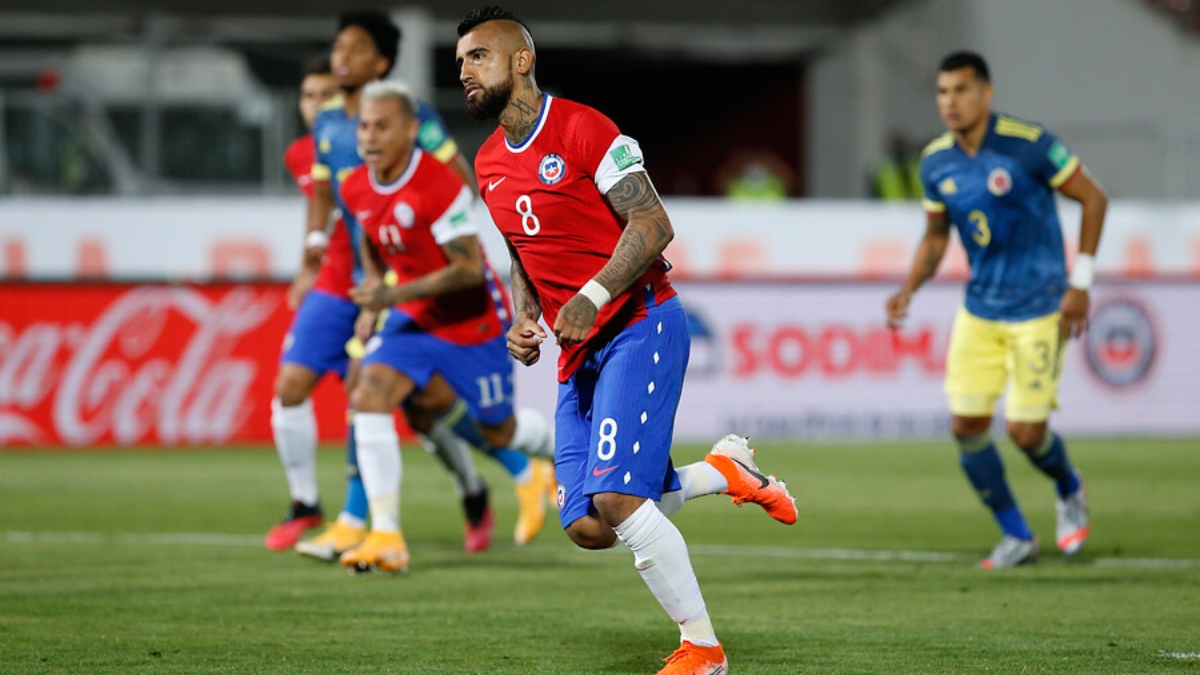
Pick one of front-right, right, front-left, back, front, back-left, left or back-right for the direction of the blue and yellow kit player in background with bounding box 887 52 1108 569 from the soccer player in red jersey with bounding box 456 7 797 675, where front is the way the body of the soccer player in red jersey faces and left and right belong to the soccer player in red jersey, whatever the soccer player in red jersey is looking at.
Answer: back

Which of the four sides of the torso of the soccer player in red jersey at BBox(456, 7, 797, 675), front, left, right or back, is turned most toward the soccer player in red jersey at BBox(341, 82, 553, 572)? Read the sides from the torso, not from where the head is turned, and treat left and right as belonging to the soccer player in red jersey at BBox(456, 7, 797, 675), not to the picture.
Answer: right

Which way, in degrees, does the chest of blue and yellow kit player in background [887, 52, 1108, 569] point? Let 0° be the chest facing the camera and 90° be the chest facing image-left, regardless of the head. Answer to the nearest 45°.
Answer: approximately 45°

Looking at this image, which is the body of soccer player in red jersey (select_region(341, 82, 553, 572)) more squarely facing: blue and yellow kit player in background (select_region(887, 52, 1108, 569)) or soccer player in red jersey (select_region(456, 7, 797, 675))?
the soccer player in red jersey

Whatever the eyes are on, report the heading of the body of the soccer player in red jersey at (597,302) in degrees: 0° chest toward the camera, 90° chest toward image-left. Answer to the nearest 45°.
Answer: approximately 45°

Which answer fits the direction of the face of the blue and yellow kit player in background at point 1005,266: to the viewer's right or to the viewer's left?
to the viewer's left
